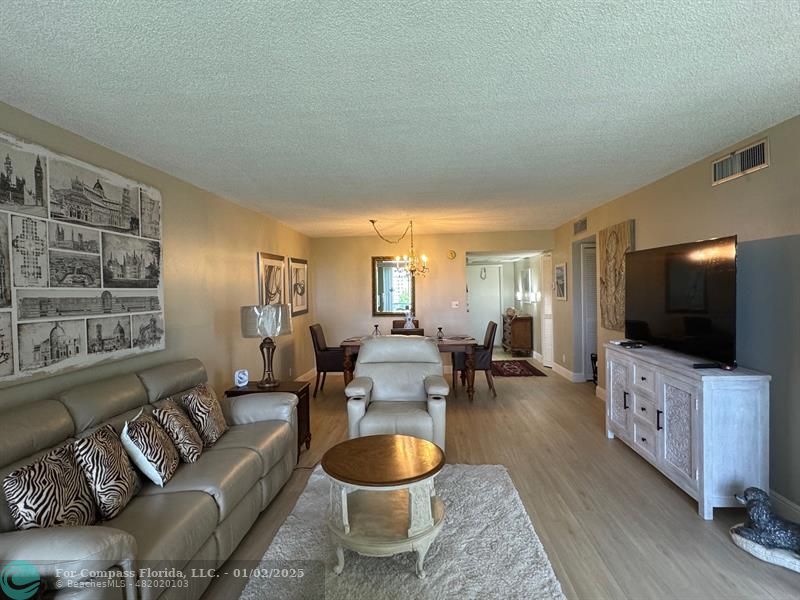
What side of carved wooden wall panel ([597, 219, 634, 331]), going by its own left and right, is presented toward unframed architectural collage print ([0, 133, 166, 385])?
front

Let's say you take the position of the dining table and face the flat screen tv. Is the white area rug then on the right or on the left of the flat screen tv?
right

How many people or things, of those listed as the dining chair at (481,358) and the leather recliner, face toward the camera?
1

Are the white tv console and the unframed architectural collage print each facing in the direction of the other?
yes

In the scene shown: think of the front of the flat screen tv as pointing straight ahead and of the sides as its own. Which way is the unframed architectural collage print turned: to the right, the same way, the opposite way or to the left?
the opposite way

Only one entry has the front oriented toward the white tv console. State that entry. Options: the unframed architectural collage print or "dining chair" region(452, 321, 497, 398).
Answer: the unframed architectural collage print

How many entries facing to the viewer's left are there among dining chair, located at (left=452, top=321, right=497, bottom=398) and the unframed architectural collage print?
1

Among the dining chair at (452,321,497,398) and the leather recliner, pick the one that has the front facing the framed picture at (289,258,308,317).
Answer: the dining chair

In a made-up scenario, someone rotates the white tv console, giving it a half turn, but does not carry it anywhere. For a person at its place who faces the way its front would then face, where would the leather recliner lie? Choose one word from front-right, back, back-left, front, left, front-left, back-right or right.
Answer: back-left

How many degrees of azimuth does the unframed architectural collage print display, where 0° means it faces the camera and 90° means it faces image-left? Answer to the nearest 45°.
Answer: approximately 315°

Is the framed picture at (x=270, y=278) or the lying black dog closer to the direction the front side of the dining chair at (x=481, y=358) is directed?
the framed picture

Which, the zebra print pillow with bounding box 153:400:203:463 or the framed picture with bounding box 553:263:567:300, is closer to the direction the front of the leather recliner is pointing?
the zebra print pillow

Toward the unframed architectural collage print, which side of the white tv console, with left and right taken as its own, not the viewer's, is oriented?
front

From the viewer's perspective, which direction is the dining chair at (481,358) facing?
to the viewer's left

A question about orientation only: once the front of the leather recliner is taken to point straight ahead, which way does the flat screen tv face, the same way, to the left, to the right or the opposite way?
to the right
